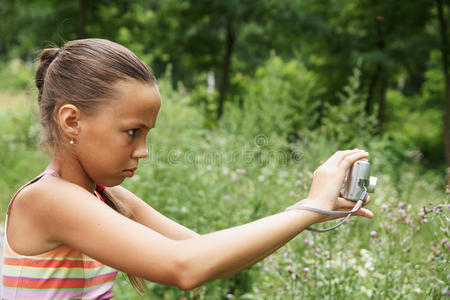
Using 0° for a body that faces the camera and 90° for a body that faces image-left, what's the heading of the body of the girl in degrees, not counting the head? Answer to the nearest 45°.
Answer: approximately 270°

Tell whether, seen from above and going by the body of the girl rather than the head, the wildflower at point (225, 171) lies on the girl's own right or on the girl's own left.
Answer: on the girl's own left

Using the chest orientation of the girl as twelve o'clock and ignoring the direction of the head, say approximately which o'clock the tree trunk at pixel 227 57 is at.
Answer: The tree trunk is roughly at 9 o'clock from the girl.

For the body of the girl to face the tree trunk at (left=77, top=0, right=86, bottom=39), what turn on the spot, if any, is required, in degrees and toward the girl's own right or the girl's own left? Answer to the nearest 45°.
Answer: approximately 90° to the girl's own left

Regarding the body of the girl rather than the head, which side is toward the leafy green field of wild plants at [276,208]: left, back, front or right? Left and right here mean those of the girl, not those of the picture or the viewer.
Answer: left

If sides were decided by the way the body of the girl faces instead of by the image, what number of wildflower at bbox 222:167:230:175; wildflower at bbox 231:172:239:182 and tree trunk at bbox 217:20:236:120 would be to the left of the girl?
3

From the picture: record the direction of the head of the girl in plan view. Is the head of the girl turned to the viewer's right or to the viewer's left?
to the viewer's right
